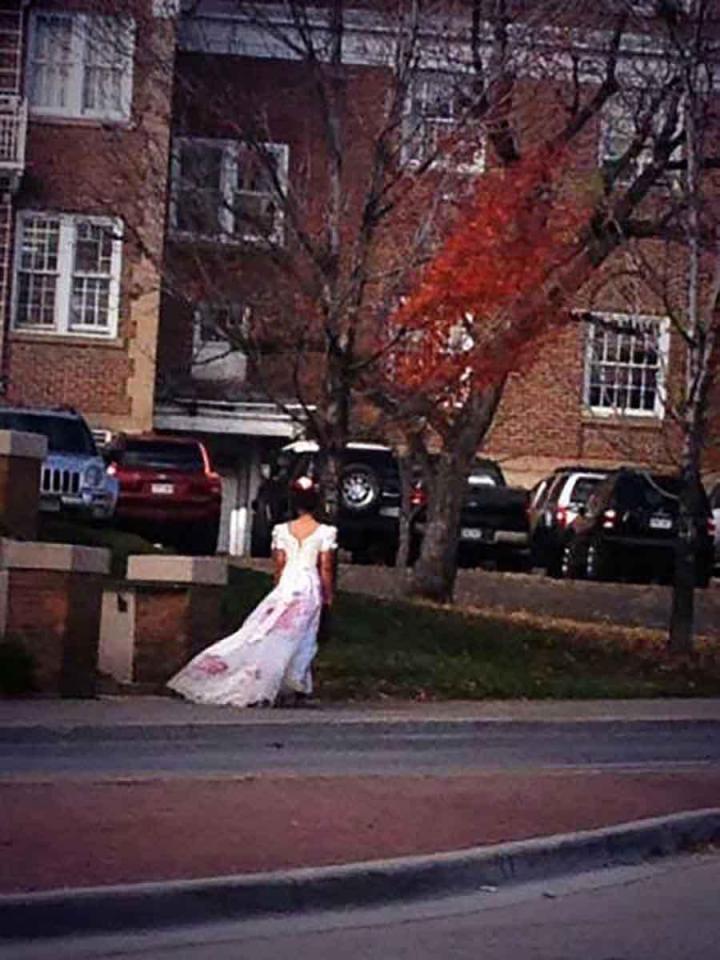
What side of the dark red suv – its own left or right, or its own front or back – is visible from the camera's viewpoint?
back

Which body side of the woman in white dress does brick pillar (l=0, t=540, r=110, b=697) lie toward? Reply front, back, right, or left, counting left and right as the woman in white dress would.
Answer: left

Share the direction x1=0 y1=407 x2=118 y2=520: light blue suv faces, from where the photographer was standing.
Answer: facing the viewer

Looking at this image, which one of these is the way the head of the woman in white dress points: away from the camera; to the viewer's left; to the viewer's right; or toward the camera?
away from the camera

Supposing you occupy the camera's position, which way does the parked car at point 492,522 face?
facing away from the viewer

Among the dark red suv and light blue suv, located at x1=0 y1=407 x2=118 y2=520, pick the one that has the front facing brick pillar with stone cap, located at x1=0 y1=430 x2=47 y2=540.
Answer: the light blue suv

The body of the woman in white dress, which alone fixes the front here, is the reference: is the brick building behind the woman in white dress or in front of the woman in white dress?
in front

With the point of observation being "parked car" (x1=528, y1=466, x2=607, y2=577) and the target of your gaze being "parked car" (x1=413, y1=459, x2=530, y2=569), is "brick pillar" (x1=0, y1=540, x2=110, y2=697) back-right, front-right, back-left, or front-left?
front-left

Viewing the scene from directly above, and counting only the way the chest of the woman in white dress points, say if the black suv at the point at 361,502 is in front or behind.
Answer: in front

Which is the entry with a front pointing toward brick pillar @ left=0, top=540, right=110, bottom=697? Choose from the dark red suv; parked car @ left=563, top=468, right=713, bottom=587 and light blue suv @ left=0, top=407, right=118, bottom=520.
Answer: the light blue suv

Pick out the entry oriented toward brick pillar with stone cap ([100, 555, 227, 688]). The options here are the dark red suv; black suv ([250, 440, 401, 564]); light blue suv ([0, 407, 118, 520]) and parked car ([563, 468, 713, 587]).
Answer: the light blue suv

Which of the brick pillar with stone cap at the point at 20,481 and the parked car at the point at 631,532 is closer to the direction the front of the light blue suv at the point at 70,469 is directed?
the brick pillar with stone cap

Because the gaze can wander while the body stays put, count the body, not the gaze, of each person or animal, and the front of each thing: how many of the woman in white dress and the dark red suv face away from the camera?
2

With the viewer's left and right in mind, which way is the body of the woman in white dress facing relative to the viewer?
facing away from the viewer
